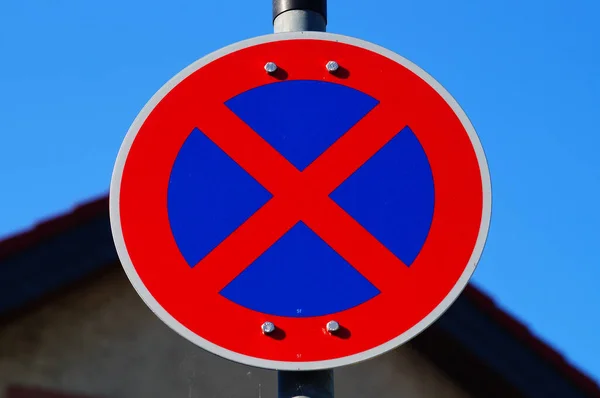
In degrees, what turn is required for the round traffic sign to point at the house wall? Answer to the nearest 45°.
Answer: approximately 135° to its right

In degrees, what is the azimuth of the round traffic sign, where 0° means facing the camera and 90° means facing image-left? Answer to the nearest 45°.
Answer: approximately 0°
